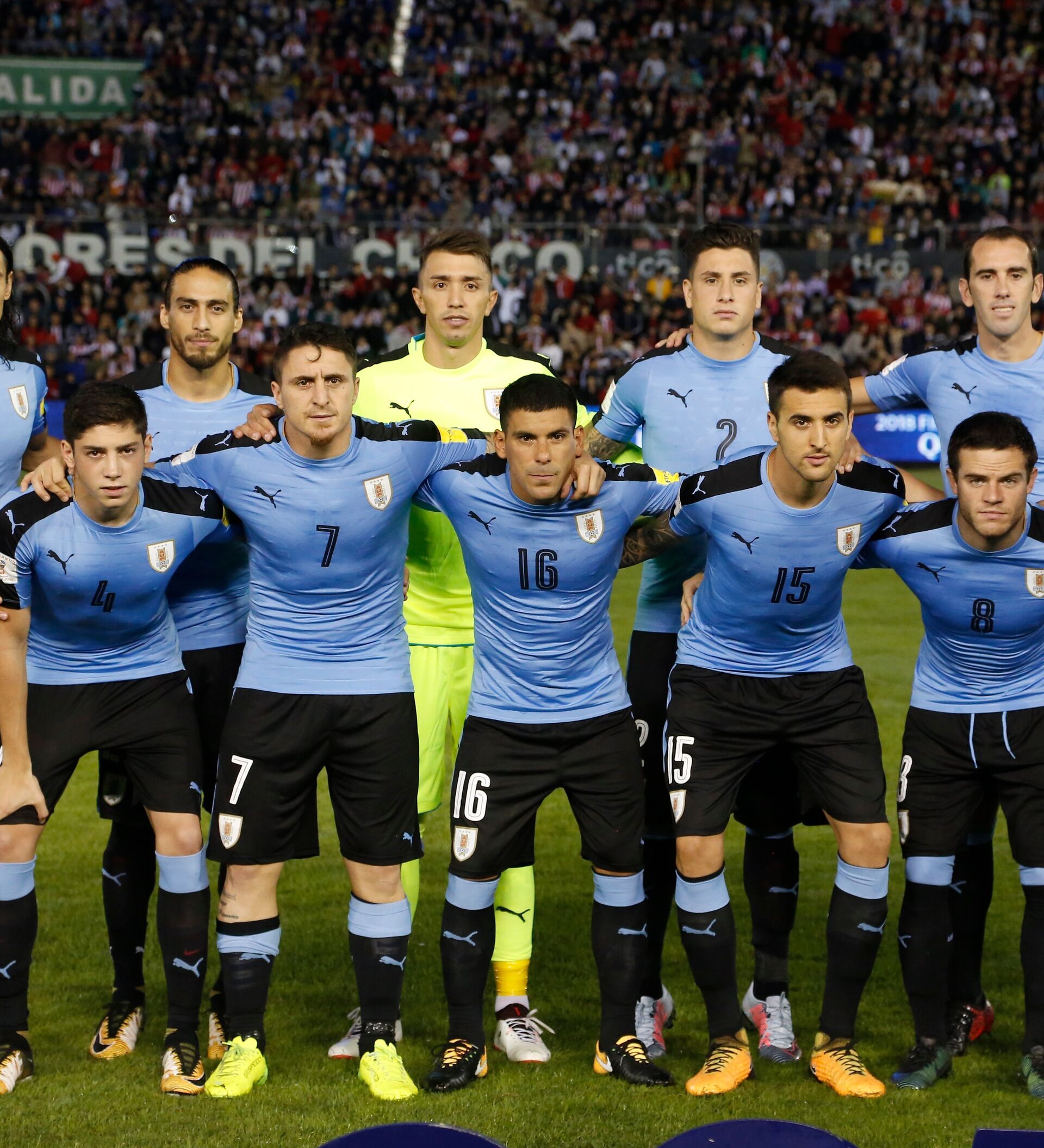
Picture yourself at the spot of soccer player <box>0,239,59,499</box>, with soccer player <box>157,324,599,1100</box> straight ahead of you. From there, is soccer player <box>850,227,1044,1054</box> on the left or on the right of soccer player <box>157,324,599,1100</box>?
left

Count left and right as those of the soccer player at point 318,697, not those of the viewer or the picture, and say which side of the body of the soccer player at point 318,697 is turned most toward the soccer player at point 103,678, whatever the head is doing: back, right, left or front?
right

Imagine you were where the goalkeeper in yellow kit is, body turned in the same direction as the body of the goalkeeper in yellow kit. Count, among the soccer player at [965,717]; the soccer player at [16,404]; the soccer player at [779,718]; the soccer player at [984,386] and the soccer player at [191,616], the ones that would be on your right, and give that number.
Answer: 2

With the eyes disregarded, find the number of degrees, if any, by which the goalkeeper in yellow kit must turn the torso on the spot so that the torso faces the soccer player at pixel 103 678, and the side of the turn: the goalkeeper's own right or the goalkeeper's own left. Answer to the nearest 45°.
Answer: approximately 45° to the goalkeeper's own right

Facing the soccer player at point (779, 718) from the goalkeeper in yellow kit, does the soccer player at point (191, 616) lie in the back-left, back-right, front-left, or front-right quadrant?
back-right
